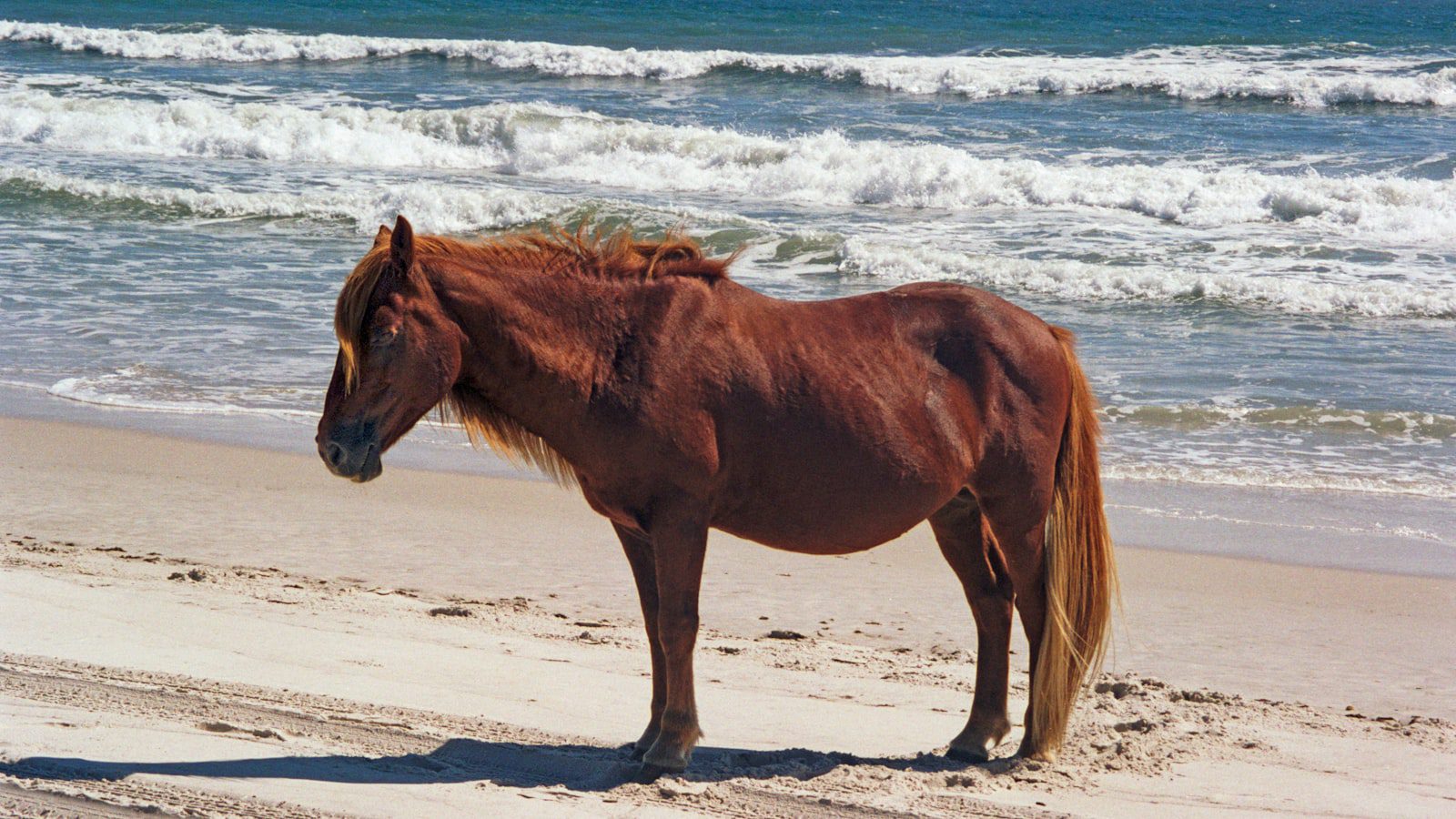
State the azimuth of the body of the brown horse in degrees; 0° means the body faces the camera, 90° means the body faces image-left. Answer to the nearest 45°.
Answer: approximately 90°
